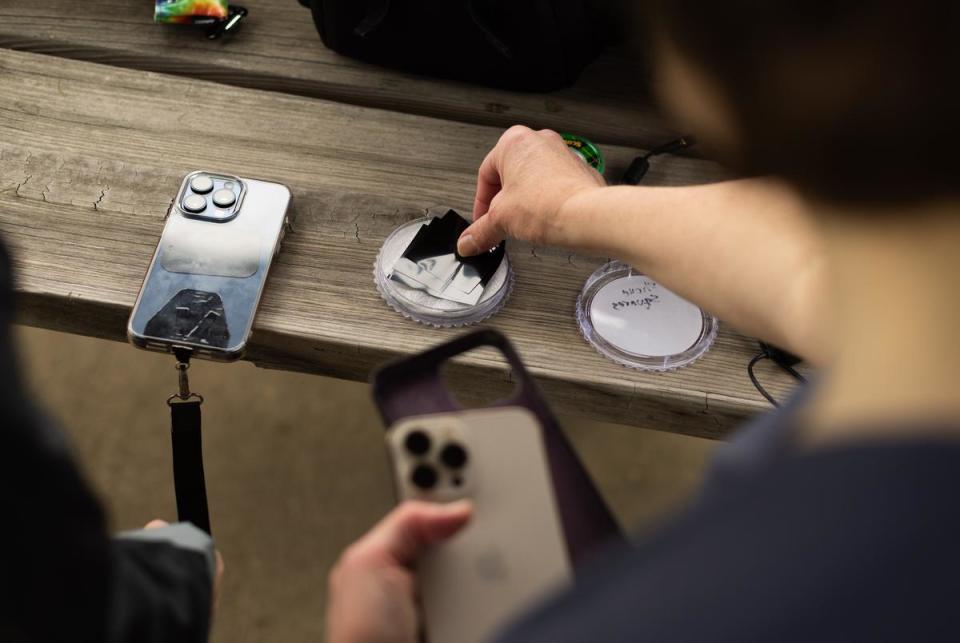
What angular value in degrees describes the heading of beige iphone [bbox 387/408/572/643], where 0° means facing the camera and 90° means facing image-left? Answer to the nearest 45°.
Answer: approximately 180°
